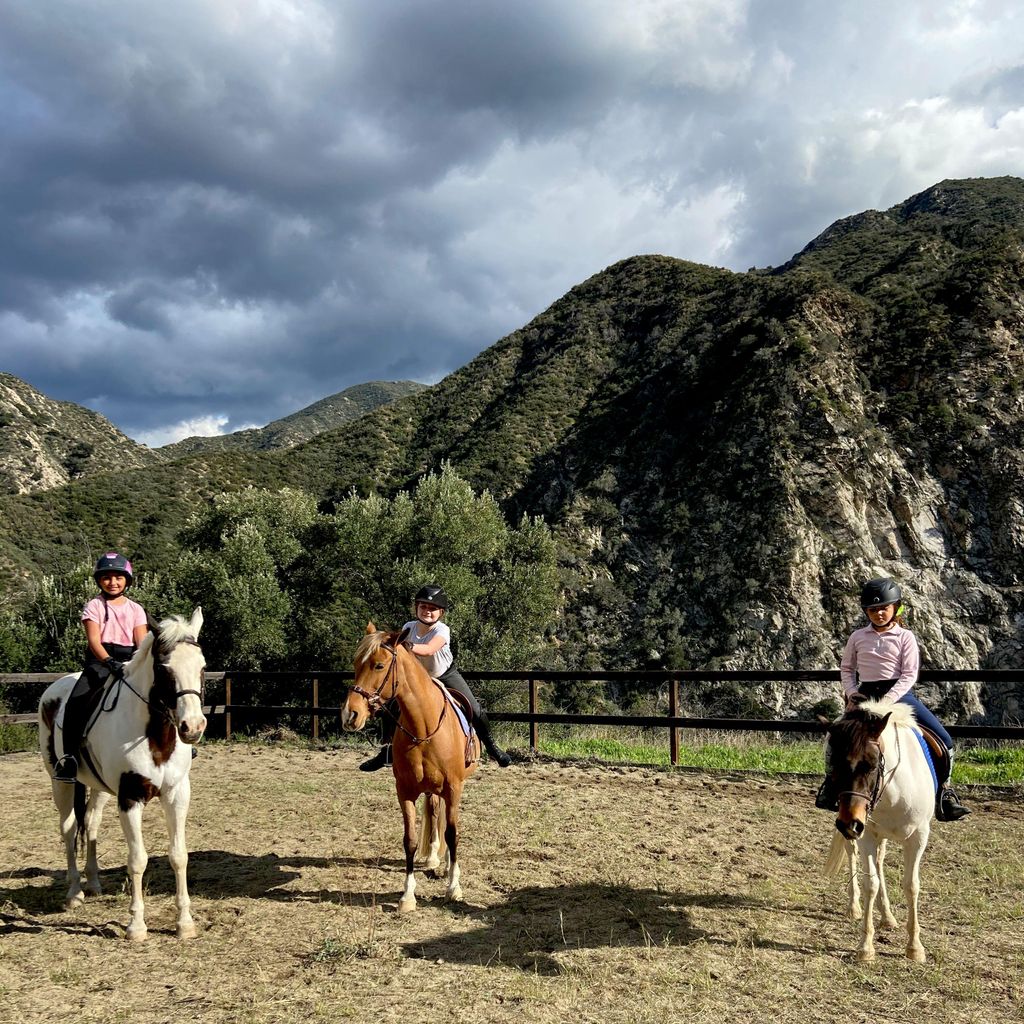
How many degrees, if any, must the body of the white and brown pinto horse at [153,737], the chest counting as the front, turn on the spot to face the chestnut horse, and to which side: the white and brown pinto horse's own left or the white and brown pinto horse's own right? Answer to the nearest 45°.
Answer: approximately 45° to the white and brown pinto horse's own left

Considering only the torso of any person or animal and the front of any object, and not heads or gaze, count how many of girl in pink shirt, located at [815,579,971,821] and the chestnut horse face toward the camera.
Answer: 2

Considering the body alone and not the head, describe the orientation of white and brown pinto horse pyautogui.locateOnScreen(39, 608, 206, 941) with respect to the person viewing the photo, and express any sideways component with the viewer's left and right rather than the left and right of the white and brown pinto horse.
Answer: facing the viewer and to the right of the viewer

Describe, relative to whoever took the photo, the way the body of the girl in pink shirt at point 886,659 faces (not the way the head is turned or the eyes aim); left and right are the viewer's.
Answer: facing the viewer

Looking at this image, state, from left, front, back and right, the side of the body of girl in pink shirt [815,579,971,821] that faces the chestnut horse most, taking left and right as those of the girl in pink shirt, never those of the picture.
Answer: right

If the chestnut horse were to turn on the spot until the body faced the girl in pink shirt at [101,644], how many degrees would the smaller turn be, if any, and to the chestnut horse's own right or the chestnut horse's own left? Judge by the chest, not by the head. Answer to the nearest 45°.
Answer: approximately 90° to the chestnut horse's own right

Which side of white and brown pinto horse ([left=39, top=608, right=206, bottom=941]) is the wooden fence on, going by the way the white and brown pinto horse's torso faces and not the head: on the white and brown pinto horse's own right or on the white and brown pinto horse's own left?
on the white and brown pinto horse's own left

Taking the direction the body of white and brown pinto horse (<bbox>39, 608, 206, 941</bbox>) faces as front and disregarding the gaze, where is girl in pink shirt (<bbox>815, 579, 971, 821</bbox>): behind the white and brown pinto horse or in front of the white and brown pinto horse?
in front

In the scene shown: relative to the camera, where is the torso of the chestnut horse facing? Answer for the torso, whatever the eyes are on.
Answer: toward the camera

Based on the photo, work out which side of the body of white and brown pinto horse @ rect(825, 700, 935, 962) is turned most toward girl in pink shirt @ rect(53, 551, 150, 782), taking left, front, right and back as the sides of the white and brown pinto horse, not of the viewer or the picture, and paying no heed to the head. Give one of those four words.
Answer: right
